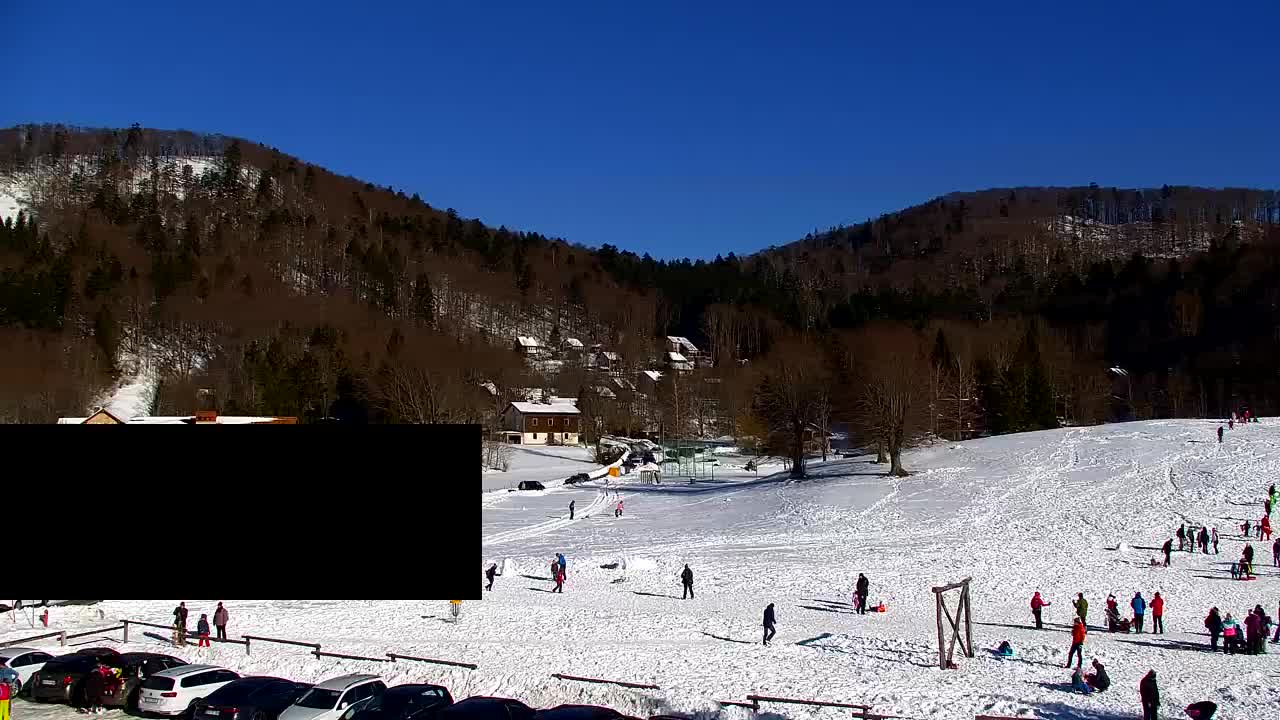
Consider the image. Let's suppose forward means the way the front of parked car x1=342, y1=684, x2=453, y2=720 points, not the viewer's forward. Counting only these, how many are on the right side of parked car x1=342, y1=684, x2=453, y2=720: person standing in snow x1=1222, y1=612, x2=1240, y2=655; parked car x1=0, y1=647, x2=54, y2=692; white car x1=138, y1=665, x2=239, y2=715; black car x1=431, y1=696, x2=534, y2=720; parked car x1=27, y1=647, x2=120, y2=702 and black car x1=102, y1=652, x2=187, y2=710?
4

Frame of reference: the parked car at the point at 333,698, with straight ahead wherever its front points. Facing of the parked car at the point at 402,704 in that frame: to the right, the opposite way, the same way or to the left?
the same way

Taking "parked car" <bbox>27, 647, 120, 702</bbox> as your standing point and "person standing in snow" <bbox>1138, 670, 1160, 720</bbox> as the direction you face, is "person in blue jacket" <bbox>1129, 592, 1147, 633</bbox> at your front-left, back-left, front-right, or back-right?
front-left

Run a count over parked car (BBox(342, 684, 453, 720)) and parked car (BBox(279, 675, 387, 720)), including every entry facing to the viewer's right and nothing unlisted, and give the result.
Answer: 0

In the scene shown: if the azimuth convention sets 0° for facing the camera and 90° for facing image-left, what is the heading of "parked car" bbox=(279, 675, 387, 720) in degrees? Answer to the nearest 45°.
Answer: approximately 45°
